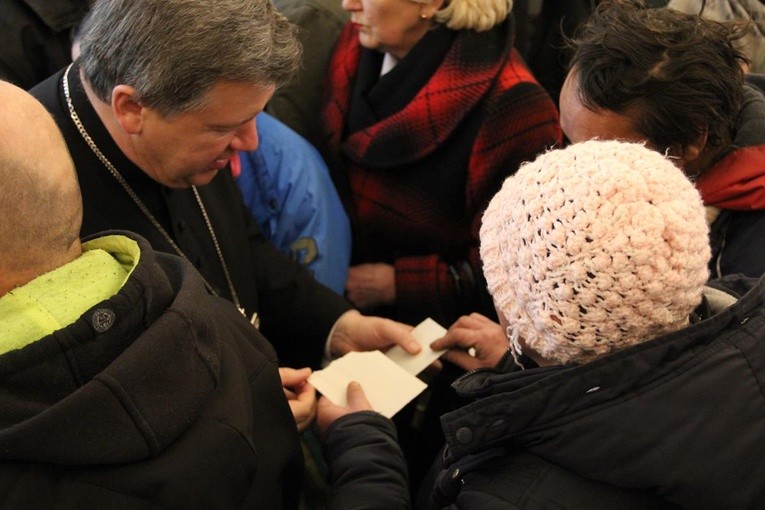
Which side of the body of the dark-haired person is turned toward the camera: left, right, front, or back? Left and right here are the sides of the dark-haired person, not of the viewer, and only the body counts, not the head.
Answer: left

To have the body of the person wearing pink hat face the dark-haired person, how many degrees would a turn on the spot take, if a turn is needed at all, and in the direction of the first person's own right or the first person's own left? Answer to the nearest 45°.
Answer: approximately 45° to the first person's own right

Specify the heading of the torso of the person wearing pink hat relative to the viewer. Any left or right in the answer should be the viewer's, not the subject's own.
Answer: facing away from the viewer and to the left of the viewer

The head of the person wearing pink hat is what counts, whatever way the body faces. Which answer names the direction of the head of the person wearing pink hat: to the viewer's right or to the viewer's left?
to the viewer's left
